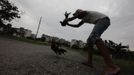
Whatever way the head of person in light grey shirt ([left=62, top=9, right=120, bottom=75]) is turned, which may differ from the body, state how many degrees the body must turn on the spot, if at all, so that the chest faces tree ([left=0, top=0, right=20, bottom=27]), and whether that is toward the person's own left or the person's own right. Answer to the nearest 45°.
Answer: approximately 45° to the person's own right

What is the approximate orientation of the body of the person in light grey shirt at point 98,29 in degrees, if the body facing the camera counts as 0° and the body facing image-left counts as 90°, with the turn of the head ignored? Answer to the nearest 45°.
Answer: approximately 90°
